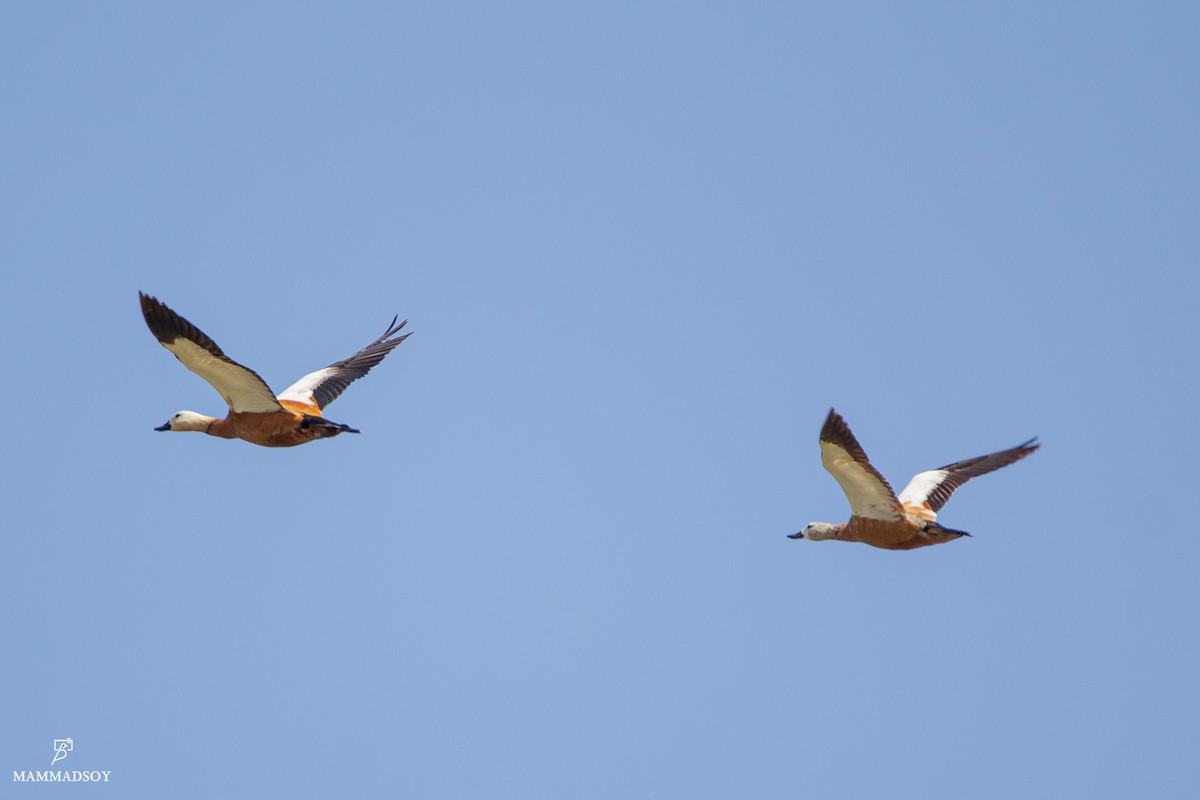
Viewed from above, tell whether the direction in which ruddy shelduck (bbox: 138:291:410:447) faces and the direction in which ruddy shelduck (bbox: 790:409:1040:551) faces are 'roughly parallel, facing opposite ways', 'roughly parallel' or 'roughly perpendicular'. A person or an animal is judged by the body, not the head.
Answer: roughly parallel

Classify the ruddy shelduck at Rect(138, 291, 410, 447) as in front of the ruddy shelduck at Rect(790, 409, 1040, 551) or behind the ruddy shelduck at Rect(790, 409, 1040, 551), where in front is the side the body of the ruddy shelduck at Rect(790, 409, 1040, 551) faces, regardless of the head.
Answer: in front

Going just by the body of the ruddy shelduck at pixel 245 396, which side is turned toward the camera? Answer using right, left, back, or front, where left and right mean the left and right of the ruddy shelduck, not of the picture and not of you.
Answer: left

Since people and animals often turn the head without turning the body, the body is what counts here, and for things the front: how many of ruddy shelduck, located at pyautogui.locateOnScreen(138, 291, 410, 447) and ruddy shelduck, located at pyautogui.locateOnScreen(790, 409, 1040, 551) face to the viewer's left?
2

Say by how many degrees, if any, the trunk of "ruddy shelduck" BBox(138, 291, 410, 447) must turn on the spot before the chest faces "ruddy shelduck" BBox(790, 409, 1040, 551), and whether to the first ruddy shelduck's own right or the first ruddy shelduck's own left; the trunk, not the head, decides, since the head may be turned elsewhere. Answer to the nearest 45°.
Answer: approximately 180°

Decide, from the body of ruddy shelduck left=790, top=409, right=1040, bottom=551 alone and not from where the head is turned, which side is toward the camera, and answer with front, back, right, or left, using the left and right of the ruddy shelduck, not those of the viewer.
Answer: left
